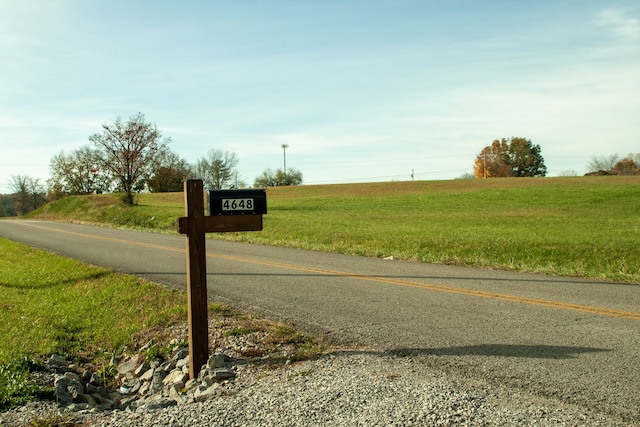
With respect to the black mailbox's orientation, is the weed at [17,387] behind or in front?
behind

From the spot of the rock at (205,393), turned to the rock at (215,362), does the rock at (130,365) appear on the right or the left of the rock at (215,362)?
left

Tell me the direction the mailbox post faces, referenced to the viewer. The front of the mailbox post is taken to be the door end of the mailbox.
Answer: facing to the right of the viewer

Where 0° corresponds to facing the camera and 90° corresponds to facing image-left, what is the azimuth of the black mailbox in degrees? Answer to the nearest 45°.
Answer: approximately 270°
